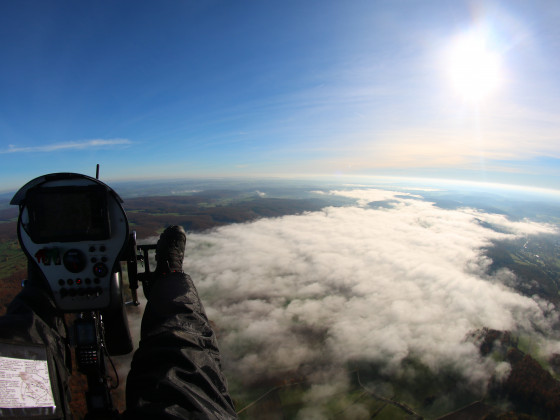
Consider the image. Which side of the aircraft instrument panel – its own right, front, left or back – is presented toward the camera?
front
